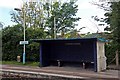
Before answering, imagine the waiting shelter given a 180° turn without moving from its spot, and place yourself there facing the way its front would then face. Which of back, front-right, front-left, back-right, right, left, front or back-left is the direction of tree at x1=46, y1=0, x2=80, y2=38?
front-left

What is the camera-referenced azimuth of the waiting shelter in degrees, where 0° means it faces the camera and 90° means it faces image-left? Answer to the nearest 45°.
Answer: approximately 45°
